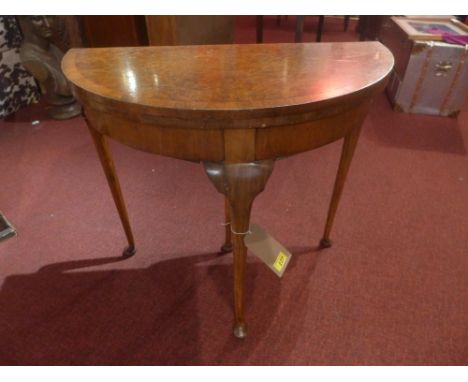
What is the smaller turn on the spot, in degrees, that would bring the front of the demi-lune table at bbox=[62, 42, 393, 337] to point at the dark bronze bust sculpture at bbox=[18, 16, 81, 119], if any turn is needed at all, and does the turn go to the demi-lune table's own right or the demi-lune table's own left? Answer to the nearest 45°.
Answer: approximately 135° to the demi-lune table's own right

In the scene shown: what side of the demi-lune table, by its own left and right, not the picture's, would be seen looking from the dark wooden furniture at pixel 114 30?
back

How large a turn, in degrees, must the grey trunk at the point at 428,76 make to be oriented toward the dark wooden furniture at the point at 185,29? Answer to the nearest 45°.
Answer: approximately 90° to its right

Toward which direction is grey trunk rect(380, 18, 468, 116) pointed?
toward the camera

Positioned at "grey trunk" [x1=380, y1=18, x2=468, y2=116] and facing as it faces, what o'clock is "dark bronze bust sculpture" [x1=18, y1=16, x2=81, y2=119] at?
The dark bronze bust sculpture is roughly at 2 o'clock from the grey trunk.

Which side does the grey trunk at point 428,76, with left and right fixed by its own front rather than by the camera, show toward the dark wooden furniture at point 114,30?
right

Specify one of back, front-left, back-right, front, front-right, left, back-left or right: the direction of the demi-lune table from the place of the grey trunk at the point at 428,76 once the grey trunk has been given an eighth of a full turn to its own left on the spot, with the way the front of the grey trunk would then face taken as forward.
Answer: front-right

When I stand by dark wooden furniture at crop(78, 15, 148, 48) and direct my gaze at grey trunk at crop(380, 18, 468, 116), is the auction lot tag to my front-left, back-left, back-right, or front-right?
front-right

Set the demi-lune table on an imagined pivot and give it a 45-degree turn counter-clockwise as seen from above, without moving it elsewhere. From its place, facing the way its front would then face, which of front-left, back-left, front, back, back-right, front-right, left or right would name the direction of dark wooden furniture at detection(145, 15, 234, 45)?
back-left

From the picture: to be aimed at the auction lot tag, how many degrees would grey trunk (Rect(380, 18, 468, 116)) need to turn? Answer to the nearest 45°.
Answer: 0° — it already faces it

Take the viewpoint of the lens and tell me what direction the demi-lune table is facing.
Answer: facing the viewer

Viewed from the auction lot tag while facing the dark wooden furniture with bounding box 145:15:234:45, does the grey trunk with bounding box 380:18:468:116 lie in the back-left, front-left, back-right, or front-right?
front-right
